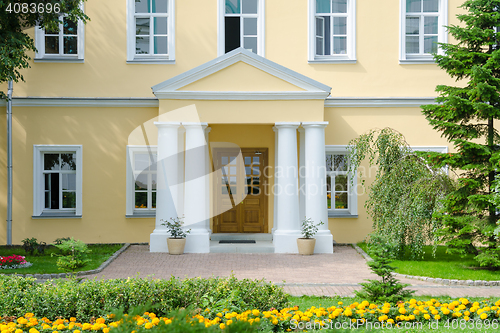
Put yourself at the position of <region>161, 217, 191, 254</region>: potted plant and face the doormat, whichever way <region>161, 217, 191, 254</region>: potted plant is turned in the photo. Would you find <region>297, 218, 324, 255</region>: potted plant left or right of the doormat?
right

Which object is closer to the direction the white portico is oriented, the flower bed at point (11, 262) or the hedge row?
the hedge row

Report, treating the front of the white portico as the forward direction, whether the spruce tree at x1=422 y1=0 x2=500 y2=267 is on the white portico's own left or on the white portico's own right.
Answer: on the white portico's own left

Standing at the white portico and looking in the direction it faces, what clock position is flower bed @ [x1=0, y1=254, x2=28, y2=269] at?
The flower bed is roughly at 2 o'clock from the white portico.

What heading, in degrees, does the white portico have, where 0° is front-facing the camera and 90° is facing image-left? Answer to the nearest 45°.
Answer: approximately 0°
